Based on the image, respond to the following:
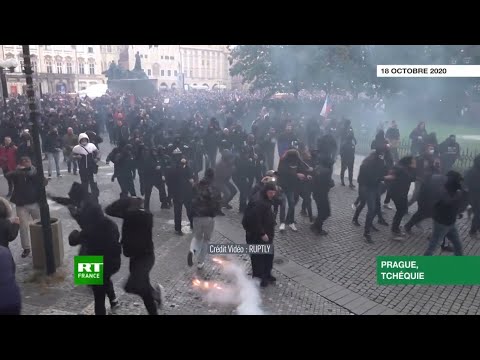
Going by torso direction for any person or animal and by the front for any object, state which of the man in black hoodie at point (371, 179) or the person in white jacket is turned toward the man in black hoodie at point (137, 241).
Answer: the person in white jacket

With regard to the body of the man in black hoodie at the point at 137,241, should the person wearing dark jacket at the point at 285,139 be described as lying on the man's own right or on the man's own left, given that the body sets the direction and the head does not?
on the man's own right

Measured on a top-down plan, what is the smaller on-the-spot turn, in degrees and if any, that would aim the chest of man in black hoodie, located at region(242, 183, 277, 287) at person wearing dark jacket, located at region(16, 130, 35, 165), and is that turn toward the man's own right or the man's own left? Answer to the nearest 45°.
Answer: approximately 180°

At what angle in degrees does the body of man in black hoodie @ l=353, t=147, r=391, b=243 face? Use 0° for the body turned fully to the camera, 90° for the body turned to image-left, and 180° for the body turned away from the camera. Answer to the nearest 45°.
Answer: approximately 270°

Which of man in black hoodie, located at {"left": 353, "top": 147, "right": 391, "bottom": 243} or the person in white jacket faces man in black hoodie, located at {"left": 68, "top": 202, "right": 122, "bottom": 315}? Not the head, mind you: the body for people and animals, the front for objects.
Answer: the person in white jacket

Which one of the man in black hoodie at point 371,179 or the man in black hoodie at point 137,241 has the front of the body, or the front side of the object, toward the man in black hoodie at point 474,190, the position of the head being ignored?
the man in black hoodie at point 371,179

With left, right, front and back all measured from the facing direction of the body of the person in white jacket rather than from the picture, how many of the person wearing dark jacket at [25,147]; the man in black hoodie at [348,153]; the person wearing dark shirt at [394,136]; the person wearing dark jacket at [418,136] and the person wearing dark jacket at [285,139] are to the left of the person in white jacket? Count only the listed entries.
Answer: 4

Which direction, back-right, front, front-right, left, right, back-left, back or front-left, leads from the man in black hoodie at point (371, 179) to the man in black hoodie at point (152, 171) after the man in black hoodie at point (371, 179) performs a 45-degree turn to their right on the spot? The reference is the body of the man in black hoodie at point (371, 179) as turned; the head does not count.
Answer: back-right

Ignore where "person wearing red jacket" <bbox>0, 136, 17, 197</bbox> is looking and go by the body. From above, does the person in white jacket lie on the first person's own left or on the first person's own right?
on the first person's own left

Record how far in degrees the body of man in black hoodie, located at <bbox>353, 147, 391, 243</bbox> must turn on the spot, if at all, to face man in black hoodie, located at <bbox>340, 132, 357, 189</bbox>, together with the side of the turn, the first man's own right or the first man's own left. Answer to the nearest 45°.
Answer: approximately 90° to the first man's own left

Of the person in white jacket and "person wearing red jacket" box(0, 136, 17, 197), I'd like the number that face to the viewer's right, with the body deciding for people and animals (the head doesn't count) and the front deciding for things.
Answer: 0

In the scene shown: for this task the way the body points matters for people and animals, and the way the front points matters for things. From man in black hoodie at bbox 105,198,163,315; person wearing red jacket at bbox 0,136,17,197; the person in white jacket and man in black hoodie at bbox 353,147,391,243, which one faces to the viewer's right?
man in black hoodie at bbox 353,147,391,243
